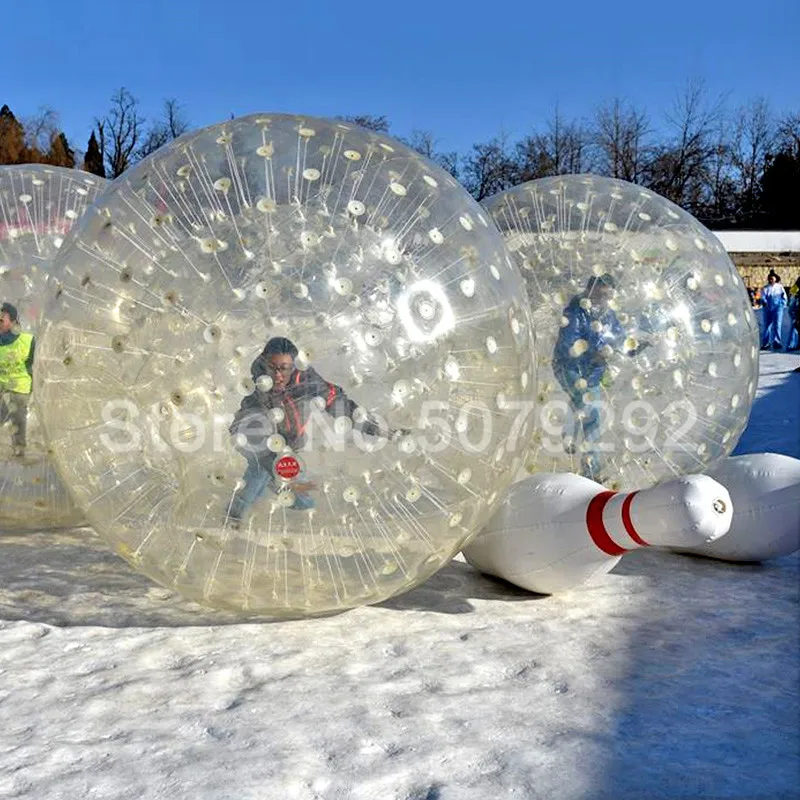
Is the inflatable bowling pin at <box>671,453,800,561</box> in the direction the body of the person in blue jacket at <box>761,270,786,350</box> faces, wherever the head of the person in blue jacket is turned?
yes

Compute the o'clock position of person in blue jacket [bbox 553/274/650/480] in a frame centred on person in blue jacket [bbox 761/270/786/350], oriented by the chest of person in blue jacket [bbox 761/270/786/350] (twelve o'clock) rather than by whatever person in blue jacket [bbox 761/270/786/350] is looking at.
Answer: person in blue jacket [bbox 553/274/650/480] is roughly at 12 o'clock from person in blue jacket [bbox 761/270/786/350].

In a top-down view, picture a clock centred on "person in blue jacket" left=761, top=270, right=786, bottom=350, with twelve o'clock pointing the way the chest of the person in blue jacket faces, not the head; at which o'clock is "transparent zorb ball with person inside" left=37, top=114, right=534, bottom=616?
The transparent zorb ball with person inside is roughly at 12 o'clock from the person in blue jacket.

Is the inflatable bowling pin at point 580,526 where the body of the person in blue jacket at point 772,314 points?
yes

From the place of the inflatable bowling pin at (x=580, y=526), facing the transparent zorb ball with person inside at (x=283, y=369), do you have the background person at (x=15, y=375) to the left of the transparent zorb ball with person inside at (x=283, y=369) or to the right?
right

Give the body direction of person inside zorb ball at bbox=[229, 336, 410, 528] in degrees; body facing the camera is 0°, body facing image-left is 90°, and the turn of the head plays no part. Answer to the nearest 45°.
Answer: approximately 315°

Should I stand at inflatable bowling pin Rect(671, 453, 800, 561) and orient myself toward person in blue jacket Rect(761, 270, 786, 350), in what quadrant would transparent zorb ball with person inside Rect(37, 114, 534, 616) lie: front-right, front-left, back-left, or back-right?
back-left
